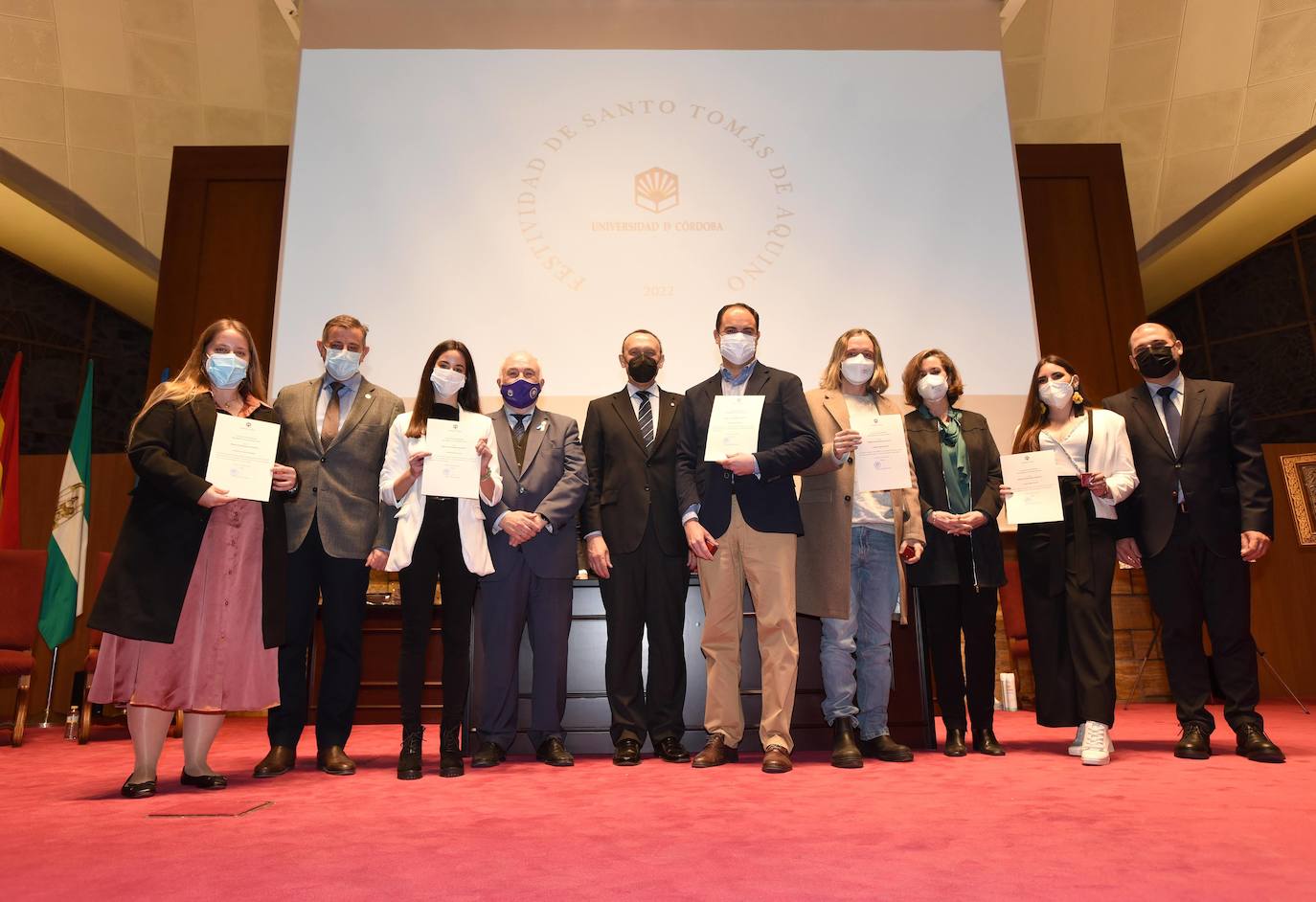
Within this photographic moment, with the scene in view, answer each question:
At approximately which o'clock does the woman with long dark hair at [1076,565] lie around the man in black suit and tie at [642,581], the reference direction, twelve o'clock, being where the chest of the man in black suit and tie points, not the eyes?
The woman with long dark hair is roughly at 9 o'clock from the man in black suit and tie.

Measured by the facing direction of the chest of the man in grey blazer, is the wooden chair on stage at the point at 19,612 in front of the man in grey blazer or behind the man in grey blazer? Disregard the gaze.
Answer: behind

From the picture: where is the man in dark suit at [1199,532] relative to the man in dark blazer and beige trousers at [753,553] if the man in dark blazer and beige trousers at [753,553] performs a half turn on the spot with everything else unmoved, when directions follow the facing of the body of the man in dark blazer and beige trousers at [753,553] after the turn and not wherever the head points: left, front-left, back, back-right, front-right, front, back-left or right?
right

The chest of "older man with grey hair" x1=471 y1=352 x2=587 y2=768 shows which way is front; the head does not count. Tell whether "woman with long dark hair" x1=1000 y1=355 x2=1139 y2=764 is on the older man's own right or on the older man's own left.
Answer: on the older man's own left

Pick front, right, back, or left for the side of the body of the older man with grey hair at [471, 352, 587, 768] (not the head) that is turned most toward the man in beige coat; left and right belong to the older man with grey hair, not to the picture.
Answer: left

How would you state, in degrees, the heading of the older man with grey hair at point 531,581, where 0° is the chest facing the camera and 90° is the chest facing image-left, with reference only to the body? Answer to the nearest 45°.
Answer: approximately 0°

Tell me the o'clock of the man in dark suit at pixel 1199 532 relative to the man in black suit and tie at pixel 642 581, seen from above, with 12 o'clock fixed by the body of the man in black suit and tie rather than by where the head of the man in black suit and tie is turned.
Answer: The man in dark suit is roughly at 9 o'clock from the man in black suit and tie.
